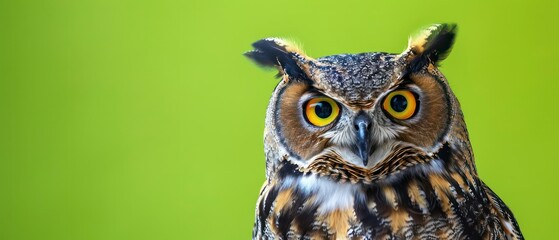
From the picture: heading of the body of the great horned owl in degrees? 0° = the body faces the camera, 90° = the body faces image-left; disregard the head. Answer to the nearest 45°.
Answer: approximately 0°
